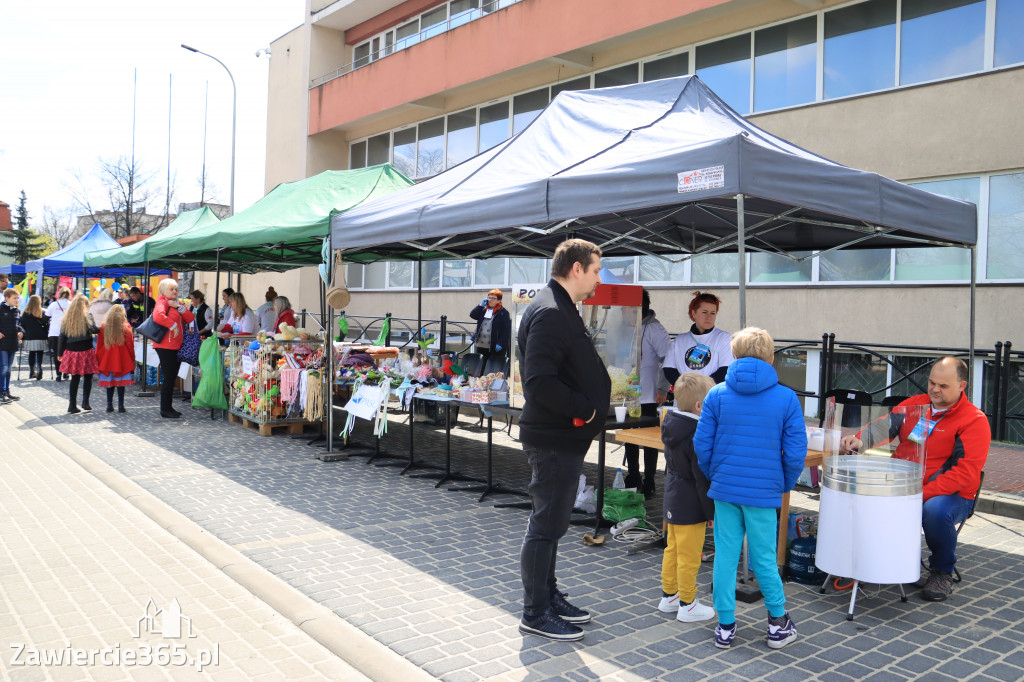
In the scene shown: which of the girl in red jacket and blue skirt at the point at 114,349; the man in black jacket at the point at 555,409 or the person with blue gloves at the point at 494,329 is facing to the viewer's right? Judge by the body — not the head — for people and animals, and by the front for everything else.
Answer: the man in black jacket

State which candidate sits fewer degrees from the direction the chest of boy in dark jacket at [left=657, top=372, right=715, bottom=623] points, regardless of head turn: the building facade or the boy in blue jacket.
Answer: the building facade

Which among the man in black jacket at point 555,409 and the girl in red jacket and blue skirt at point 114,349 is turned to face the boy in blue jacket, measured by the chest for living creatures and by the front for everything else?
the man in black jacket

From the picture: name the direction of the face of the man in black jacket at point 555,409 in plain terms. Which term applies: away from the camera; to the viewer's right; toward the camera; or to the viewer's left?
to the viewer's right

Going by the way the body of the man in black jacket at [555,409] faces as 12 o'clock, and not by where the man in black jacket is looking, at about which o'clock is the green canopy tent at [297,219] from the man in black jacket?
The green canopy tent is roughly at 8 o'clock from the man in black jacket.

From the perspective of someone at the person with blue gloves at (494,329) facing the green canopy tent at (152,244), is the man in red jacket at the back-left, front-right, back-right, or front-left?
back-left

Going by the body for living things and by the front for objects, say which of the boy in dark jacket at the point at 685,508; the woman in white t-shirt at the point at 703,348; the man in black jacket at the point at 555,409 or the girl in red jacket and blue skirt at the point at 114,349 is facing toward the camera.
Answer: the woman in white t-shirt

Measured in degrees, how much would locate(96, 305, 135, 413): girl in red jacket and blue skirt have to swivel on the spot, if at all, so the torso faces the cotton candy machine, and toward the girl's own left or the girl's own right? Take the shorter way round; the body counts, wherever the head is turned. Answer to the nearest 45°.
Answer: approximately 180°

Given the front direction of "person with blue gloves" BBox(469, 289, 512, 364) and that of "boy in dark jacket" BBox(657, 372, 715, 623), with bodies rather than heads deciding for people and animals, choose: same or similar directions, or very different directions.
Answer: very different directions

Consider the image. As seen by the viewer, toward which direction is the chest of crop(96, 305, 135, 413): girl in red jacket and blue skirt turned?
away from the camera

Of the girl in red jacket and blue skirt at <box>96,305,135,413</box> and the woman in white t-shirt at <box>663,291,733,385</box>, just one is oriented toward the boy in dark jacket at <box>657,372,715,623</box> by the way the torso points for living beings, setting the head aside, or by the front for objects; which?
the woman in white t-shirt
